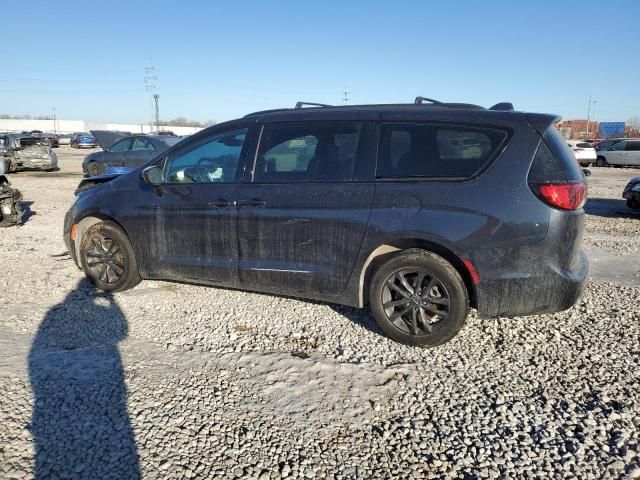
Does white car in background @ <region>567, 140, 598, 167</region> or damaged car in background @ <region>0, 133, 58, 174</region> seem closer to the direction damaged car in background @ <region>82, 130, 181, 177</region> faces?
the damaged car in background

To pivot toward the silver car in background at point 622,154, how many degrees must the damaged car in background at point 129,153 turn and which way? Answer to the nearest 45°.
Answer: approximately 180°

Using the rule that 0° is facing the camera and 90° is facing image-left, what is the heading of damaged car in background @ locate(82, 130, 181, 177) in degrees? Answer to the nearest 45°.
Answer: approximately 90°

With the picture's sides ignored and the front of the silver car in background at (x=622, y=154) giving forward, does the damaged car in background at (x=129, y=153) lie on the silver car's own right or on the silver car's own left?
on the silver car's own left

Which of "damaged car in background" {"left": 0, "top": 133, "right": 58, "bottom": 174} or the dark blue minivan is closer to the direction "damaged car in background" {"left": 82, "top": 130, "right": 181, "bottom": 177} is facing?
the damaged car in background

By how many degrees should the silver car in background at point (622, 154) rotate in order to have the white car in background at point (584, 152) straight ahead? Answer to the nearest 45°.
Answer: approximately 45° to its left

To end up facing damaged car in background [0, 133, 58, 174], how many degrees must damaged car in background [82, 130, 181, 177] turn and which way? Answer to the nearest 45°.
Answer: approximately 45° to its right

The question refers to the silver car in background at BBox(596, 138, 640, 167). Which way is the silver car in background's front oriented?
to the viewer's left

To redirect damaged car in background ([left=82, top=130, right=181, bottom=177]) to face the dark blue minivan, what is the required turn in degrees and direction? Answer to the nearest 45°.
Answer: approximately 90° to its left

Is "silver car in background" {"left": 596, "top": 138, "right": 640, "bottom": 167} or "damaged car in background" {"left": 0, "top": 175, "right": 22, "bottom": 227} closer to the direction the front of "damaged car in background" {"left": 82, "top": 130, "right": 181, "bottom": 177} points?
the damaged car in background
